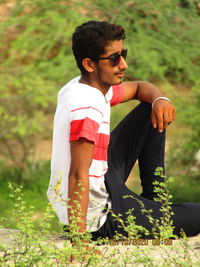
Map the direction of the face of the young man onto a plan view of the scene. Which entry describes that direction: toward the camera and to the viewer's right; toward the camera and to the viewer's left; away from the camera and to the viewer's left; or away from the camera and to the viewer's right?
toward the camera and to the viewer's right

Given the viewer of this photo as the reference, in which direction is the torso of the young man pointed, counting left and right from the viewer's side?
facing to the right of the viewer
